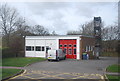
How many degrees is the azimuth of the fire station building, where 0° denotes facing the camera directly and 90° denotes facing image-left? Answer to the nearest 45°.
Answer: approximately 0°
